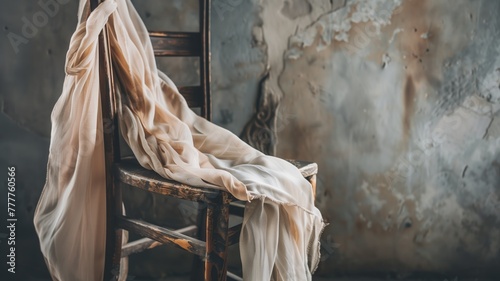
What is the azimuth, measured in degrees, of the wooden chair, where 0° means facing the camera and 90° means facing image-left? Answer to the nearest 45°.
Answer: approximately 315°
